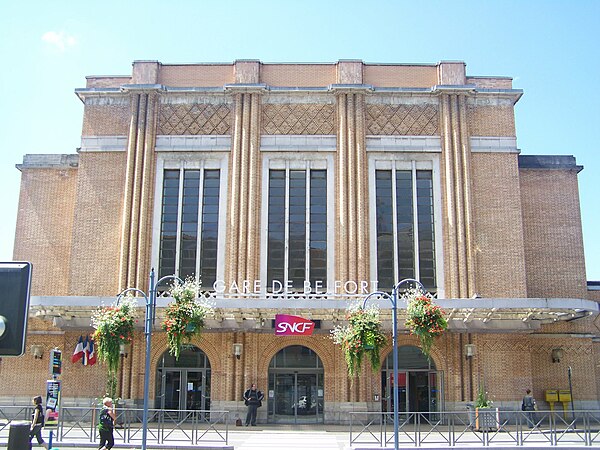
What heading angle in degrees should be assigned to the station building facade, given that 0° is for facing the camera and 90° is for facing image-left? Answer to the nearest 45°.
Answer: approximately 0°

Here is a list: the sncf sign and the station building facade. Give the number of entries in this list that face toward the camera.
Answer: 2

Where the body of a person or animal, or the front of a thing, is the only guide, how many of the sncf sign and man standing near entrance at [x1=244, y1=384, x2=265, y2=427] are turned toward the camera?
2

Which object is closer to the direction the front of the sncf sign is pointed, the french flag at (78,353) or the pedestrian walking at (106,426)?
the pedestrian walking

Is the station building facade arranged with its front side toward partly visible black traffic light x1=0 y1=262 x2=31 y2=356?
yes

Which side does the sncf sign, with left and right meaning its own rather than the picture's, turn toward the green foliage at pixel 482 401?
left
